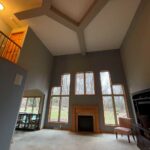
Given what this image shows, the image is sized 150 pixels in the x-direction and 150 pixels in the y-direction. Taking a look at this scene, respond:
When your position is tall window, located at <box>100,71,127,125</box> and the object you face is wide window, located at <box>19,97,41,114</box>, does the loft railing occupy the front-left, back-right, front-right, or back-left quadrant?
front-left

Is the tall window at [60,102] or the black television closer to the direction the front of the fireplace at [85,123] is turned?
the black television

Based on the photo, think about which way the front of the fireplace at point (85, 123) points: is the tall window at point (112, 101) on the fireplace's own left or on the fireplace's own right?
on the fireplace's own left

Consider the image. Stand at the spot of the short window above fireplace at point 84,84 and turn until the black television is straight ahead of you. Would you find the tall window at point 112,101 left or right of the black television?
left

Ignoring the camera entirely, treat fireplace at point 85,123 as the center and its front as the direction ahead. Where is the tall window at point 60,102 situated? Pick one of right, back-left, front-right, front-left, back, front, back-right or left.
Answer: right

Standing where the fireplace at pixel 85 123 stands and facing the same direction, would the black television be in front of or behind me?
in front

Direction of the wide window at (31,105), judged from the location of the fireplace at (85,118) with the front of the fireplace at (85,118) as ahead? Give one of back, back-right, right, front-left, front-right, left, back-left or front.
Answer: right

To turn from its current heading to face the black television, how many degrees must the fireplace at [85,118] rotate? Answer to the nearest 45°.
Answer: approximately 45° to its left

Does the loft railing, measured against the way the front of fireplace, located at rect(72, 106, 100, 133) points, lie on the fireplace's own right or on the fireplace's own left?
on the fireplace's own right

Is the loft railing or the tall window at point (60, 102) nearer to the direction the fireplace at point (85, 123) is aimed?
the loft railing

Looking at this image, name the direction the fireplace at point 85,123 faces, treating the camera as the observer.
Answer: facing the viewer

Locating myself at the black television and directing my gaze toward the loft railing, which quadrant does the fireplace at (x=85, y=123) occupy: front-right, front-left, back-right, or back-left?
front-right

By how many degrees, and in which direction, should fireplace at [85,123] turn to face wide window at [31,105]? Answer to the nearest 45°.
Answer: approximately 90° to its right

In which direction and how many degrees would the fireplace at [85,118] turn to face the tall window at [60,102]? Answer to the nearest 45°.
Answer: approximately 90° to its right
